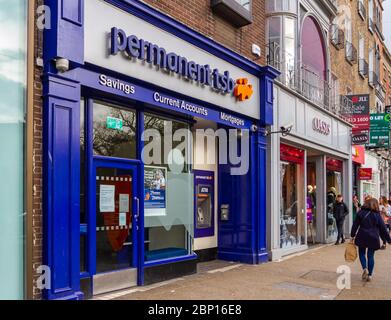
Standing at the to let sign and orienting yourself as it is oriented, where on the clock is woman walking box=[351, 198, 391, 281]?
The woman walking is roughly at 12 o'clock from the to let sign.

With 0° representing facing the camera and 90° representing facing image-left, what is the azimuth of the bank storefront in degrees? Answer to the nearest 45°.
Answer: approximately 315°
